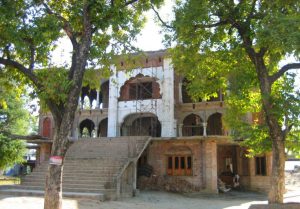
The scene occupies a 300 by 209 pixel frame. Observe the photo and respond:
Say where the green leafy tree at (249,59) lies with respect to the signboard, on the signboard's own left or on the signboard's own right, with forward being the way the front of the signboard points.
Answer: on the signboard's own left

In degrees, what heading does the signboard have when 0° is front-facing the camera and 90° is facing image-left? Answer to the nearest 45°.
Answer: approximately 0°
